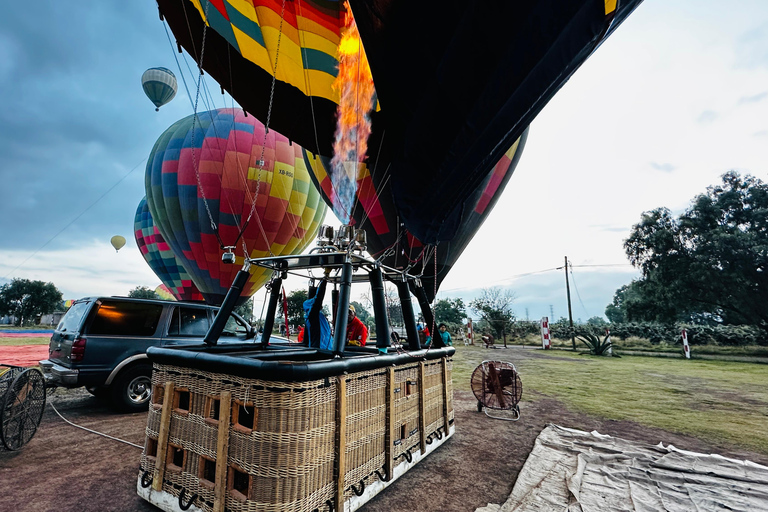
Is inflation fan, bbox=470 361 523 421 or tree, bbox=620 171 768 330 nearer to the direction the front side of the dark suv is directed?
the tree

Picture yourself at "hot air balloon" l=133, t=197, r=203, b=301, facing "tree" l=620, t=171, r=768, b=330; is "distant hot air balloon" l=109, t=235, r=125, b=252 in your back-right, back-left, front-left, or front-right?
back-left

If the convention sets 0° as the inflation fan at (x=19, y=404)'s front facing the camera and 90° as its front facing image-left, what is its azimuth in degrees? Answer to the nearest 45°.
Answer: approximately 315°

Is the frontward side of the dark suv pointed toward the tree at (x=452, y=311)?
yes

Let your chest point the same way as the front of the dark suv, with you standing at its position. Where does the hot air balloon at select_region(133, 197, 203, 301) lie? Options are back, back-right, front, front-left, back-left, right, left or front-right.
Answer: front-left

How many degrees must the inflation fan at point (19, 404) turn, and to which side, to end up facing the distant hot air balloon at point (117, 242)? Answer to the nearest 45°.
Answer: approximately 135° to its left

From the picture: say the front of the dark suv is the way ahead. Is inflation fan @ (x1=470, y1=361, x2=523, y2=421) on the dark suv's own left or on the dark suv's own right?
on the dark suv's own right

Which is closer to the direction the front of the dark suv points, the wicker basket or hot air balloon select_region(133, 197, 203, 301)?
the hot air balloon

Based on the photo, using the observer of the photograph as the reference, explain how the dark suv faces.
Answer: facing away from the viewer and to the right of the viewer

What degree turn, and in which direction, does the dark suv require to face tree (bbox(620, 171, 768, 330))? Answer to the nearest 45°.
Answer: approximately 45° to its right
